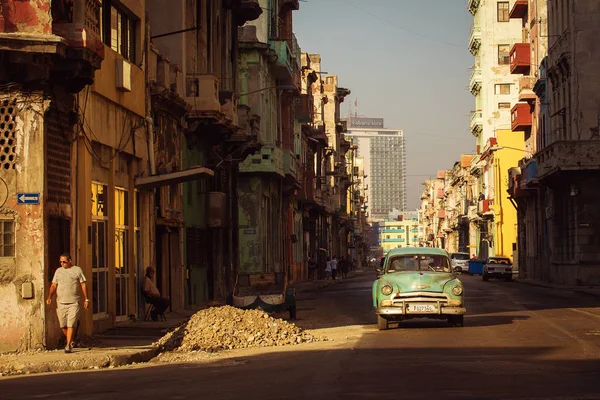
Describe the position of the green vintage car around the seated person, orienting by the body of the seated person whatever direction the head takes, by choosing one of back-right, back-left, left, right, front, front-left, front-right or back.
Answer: front-right

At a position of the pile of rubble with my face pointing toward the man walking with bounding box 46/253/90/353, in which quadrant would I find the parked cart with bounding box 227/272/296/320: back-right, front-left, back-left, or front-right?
back-right

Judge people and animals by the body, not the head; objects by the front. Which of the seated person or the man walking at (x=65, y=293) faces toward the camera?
the man walking

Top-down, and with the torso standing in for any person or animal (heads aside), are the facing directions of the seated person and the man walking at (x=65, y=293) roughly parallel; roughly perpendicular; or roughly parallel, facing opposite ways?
roughly perpendicular

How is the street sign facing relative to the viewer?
toward the camera

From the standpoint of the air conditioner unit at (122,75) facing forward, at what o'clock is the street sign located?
The street sign is roughly at 2 o'clock from the air conditioner unit.

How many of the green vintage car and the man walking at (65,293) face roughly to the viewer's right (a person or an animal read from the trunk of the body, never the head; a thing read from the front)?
0

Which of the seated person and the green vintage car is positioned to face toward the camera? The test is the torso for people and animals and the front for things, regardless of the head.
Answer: the green vintage car

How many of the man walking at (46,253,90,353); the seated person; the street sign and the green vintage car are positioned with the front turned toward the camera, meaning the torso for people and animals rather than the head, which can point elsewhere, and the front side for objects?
3

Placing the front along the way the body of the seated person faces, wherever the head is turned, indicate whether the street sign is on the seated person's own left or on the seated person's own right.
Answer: on the seated person's own right

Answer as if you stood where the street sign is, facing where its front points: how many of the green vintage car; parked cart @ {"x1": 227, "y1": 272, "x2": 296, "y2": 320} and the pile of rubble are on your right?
0

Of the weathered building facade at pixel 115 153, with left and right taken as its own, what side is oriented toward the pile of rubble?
front

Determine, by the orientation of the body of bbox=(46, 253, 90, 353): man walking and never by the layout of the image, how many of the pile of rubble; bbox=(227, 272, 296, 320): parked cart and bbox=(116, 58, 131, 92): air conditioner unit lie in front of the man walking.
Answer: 0

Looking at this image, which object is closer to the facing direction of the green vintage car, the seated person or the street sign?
the street sign

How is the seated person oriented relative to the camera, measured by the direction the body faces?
to the viewer's right

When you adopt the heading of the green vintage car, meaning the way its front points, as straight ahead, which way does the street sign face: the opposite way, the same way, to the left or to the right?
the same way
